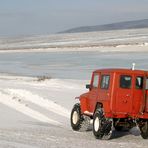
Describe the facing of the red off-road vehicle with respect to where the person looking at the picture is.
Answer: facing away from the viewer and to the left of the viewer
